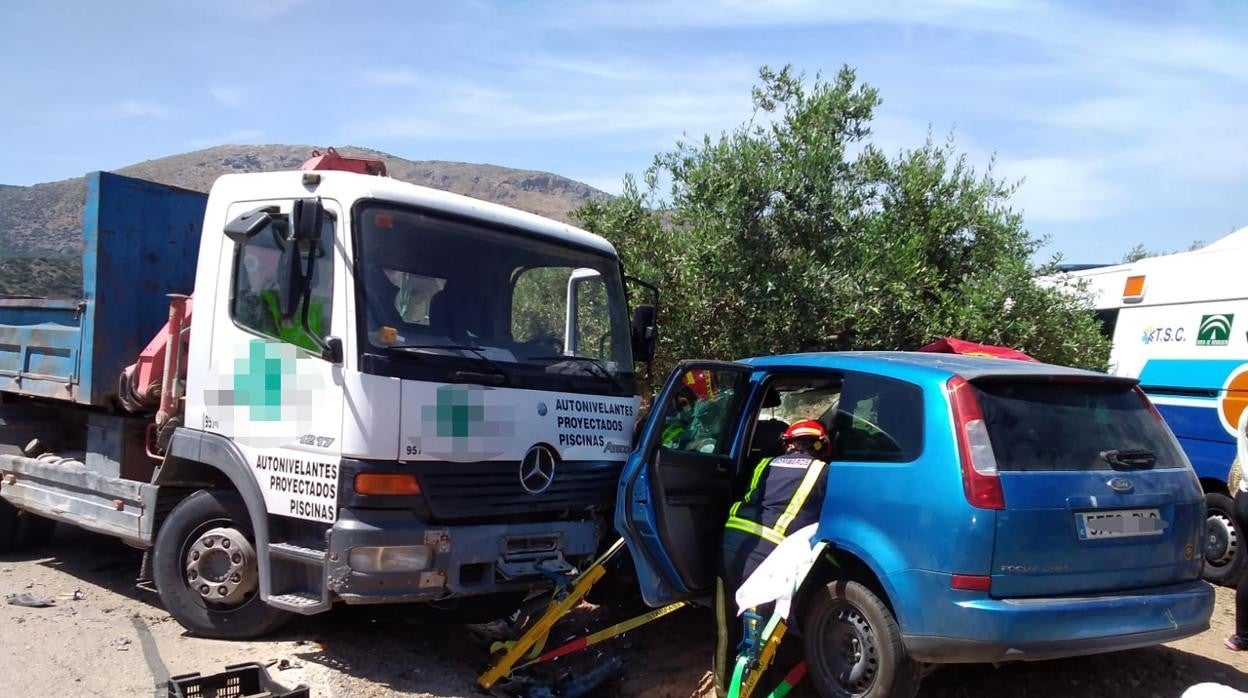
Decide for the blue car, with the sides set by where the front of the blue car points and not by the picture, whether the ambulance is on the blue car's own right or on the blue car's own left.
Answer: on the blue car's own right

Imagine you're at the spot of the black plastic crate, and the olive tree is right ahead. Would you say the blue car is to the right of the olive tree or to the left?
right

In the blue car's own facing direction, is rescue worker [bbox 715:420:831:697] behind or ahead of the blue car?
ahead

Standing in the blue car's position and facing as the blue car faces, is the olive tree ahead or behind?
ahead

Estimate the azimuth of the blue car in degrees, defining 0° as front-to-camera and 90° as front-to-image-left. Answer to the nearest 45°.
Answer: approximately 135°

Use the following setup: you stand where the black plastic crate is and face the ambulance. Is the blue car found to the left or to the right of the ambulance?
right

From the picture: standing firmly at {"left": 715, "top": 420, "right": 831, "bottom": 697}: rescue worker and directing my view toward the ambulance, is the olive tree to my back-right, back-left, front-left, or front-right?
front-left

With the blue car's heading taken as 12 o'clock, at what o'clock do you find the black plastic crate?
The black plastic crate is roughly at 10 o'clock from the blue car.
